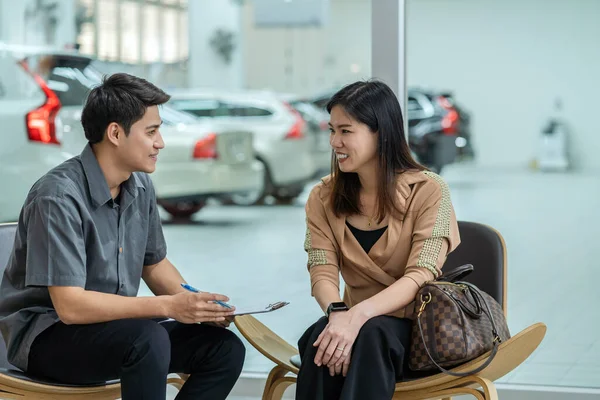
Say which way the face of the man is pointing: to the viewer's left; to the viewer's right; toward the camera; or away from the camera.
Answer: to the viewer's right

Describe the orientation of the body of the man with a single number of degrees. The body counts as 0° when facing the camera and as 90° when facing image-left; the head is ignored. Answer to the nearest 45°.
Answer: approximately 315°

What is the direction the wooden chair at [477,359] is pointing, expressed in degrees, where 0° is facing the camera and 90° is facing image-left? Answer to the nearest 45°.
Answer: approximately 45°
